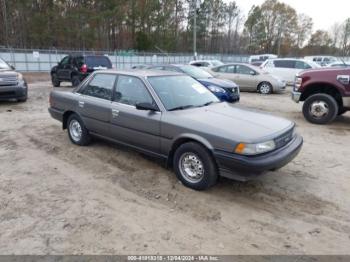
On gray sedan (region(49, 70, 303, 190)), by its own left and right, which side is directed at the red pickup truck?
left

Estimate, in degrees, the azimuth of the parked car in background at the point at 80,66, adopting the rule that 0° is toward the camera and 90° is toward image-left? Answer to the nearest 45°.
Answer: approximately 135°

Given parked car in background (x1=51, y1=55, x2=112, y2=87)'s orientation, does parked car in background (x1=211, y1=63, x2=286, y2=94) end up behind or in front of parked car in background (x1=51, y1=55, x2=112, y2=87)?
behind

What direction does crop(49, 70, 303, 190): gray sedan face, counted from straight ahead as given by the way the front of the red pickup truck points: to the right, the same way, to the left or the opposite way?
the opposite way

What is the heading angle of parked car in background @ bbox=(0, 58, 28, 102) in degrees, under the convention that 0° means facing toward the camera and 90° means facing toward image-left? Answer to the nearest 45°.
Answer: approximately 315°

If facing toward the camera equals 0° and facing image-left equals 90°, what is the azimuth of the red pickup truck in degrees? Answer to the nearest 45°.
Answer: approximately 90°

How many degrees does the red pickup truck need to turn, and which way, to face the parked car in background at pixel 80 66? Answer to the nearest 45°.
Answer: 0° — it already faces it

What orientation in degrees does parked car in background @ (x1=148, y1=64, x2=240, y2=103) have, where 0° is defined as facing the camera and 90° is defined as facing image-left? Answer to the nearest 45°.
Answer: approximately 315°

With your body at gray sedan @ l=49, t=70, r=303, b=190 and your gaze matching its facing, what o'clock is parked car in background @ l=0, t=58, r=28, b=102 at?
The parked car in background is roughly at 6 o'clock from the gray sedan.
